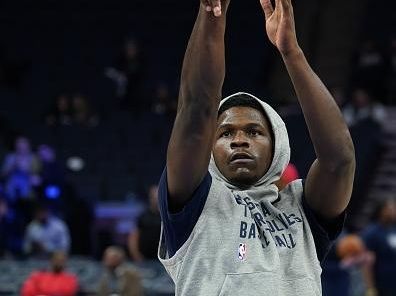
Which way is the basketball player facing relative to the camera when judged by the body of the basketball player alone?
toward the camera

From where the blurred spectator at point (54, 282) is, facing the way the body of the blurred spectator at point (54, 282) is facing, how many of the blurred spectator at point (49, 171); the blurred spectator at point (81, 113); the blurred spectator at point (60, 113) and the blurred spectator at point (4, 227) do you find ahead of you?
0

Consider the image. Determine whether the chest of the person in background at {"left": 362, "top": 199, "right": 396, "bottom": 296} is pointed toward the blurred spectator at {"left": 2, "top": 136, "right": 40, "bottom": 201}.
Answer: no

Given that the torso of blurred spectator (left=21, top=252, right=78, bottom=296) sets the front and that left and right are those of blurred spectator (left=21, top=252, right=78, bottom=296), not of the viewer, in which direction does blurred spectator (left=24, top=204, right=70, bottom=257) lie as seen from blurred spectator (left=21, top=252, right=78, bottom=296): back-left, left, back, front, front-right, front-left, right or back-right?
back-left

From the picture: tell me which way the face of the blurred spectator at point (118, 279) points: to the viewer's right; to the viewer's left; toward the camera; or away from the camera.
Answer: toward the camera

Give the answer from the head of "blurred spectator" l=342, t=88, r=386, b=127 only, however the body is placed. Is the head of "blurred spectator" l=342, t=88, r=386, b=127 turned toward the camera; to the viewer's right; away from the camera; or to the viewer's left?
toward the camera

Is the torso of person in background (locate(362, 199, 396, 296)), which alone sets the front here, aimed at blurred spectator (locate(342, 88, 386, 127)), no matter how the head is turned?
no

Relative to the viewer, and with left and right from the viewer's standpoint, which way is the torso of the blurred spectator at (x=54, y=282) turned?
facing the viewer and to the right of the viewer

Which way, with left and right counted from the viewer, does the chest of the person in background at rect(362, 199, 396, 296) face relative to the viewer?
facing the viewer

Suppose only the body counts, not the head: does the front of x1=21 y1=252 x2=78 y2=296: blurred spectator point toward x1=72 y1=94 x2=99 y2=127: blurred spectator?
no
